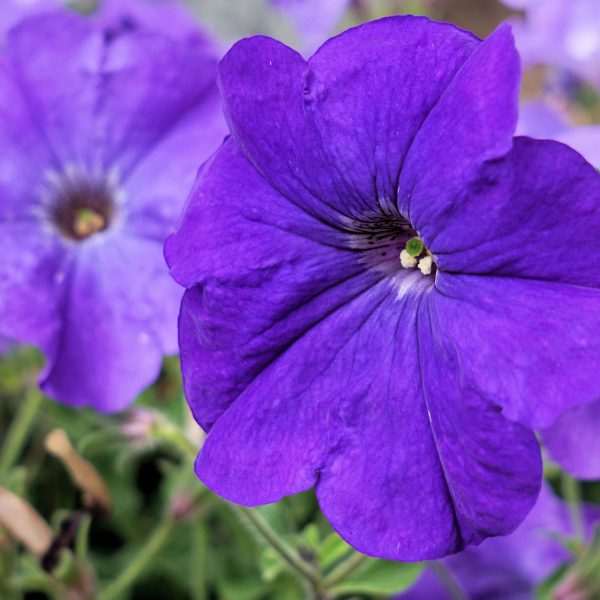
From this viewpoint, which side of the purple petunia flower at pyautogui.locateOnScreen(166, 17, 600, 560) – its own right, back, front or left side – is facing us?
front

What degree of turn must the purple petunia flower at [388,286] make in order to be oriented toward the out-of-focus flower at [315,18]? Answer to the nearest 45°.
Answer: approximately 180°

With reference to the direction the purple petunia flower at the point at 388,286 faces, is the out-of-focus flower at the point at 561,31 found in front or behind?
behind

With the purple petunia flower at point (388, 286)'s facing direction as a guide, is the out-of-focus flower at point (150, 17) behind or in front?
behind
